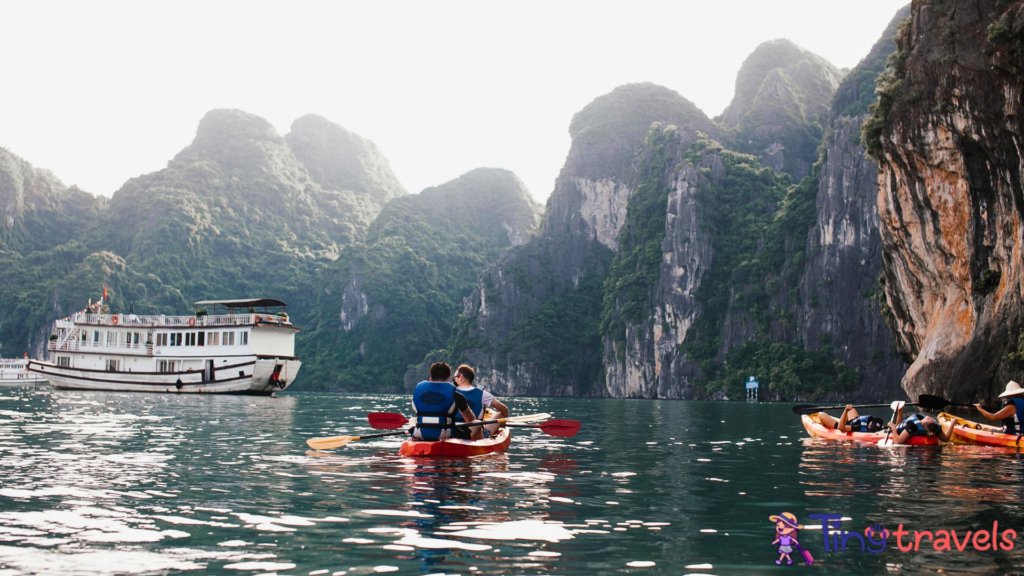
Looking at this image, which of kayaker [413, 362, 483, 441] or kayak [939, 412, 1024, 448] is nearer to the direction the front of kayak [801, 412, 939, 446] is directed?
the kayaker

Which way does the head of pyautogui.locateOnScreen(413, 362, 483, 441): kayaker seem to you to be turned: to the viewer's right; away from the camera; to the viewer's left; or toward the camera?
away from the camera

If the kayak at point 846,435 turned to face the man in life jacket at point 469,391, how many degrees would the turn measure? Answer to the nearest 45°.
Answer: approximately 45° to its left

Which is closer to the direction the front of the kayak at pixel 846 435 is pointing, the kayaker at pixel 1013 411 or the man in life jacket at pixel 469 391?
the man in life jacket

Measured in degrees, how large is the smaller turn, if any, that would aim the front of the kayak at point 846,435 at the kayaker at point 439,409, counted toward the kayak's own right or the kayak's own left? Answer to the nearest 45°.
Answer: approximately 45° to the kayak's own left

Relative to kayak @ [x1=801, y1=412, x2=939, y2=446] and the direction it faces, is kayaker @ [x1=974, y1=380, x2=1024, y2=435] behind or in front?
behind

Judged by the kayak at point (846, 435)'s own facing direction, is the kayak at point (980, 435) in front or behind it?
behind

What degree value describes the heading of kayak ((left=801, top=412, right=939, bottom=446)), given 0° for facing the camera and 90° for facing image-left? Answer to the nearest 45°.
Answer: approximately 90°

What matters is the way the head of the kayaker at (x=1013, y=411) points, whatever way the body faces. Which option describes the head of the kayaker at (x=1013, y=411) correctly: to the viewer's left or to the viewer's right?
to the viewer's left

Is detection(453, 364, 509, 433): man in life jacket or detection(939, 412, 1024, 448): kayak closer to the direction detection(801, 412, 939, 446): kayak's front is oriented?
the man in life jacket
